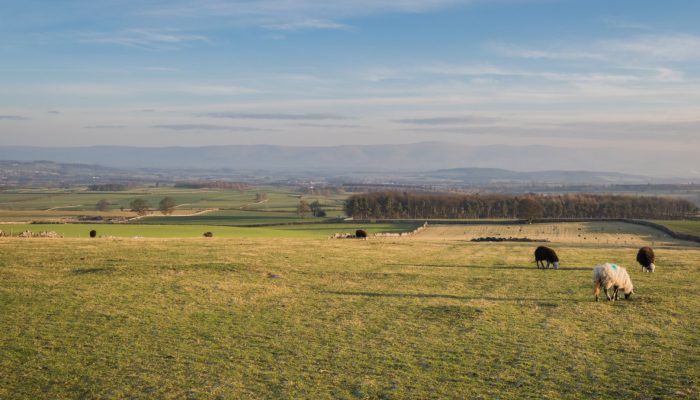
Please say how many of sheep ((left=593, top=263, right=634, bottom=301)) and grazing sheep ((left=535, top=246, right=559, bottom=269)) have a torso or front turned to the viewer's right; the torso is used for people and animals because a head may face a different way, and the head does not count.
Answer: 2

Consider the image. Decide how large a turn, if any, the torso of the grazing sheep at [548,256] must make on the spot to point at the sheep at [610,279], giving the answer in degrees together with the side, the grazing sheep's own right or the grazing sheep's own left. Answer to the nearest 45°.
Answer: approximately 90° to the grazing sheep's own right

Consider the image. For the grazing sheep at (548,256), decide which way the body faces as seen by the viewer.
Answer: to the viewer's right

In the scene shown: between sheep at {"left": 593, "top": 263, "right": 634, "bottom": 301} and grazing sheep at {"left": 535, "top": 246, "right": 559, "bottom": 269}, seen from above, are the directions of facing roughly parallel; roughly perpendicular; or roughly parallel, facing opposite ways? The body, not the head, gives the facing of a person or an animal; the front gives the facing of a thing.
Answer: roughly parallel

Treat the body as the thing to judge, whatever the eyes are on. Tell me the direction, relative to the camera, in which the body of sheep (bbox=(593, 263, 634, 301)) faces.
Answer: to the viewer's right

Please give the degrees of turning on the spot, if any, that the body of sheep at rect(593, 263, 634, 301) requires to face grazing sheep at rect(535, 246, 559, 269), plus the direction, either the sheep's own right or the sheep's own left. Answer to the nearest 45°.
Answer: approximately 90° to the sheep's own left
